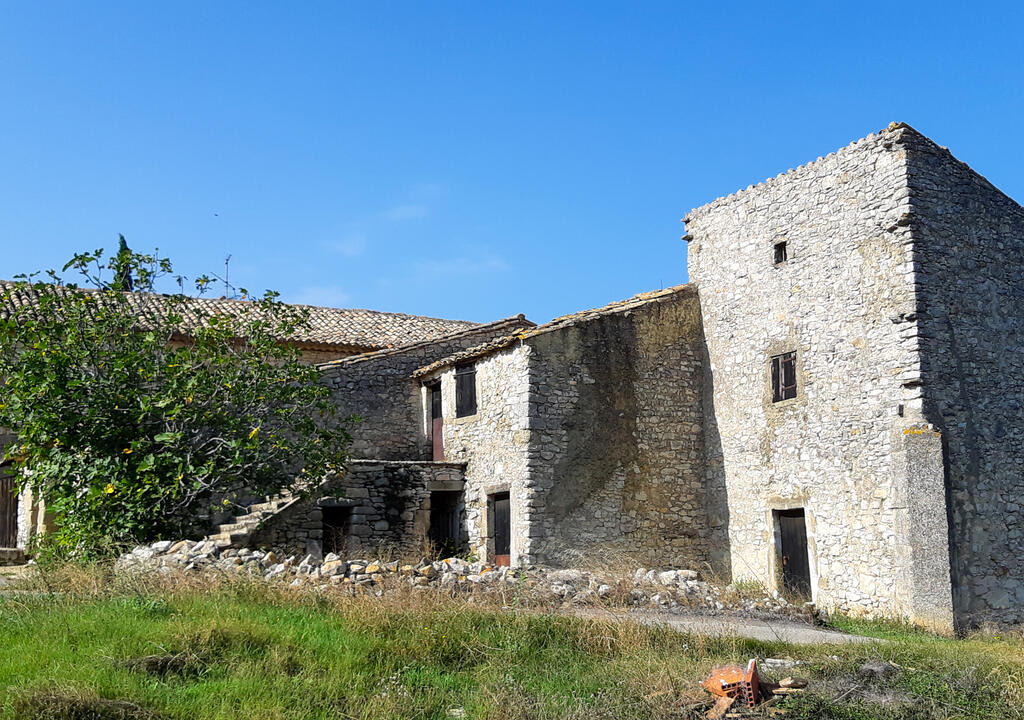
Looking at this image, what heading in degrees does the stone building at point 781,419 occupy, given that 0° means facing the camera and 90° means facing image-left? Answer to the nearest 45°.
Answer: approximately 45°

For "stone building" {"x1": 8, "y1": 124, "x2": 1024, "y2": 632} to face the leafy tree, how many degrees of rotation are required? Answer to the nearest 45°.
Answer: approximately 45° to its right

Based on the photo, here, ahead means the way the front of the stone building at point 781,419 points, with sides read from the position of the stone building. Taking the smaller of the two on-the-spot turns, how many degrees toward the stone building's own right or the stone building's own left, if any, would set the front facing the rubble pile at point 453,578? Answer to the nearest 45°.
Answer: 0° — it already faces it
